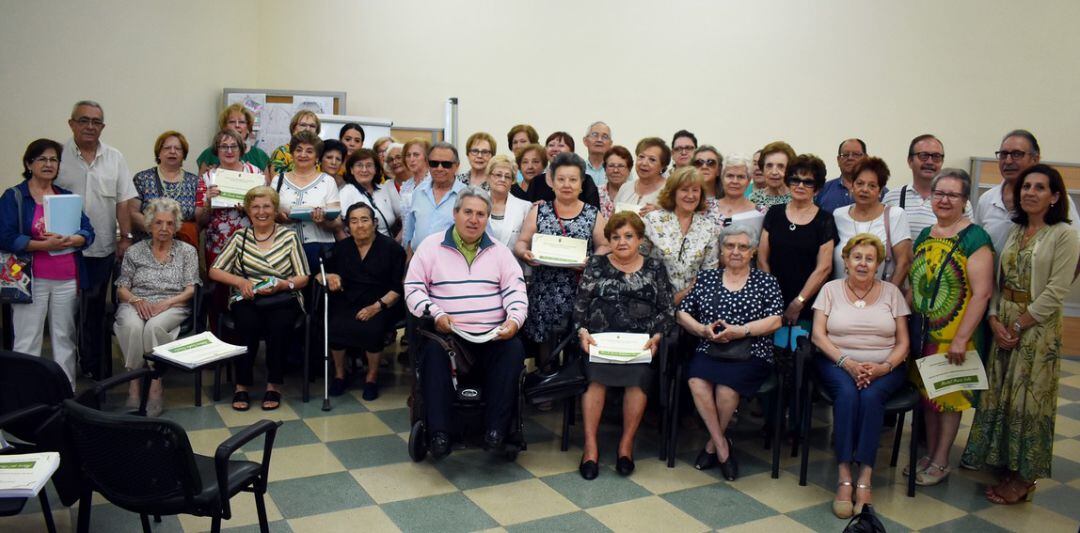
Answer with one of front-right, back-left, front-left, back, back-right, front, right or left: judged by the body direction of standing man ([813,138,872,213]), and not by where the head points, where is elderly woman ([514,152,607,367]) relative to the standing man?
front-right

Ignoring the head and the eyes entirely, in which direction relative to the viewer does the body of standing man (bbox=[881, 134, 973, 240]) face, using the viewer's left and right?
facing the viewer

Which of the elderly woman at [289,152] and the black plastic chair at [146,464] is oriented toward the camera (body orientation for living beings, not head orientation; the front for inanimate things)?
the elderly woman

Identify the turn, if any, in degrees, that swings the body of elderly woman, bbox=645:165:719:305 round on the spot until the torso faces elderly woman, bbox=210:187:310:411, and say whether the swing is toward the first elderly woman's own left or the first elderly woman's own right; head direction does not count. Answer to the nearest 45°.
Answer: approximately 90° to the first elderly woman's own right

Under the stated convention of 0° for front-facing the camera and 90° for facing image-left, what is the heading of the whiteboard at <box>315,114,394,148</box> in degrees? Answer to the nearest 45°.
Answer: approximately 0°

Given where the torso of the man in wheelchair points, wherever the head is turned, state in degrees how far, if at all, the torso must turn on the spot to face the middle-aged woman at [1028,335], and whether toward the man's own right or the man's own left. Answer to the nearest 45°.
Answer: approximately 90° to the man's own left

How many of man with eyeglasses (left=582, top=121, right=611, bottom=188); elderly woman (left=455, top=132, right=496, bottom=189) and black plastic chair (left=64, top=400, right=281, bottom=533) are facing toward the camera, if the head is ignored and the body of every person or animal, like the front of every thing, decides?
2

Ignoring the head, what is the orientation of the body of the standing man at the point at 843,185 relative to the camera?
toward the camera

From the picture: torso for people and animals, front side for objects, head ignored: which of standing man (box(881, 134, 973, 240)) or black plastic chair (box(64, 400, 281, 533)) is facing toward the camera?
the standing man

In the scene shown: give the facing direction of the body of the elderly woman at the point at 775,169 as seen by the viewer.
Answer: toward the camera

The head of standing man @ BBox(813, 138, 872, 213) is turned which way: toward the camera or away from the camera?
toward the camera

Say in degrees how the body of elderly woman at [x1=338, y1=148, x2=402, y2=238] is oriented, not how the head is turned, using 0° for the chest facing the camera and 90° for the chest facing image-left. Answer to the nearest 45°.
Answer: approximately 0°

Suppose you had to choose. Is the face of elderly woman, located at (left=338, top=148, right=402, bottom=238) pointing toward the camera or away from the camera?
toward the camera

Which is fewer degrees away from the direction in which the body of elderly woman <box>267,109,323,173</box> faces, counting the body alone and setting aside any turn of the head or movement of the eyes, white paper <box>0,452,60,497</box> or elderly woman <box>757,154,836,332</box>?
the white paper

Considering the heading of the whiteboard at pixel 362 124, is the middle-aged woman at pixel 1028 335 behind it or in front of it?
in front

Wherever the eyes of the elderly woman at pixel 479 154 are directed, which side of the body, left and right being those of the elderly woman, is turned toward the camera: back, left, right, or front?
front
